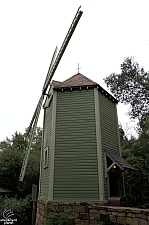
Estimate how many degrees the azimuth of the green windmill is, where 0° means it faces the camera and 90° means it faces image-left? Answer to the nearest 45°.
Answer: approximately 90°
